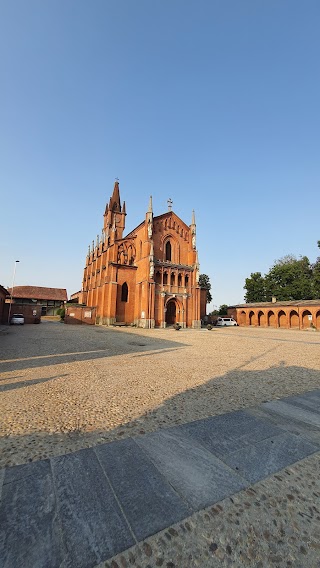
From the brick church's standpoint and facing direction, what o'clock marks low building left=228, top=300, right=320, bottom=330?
The low building is roughly at 10 o'clock from the brick church.

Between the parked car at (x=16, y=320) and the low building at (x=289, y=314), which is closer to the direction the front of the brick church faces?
the low building

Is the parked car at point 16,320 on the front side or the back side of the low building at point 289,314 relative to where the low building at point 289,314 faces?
on the front side

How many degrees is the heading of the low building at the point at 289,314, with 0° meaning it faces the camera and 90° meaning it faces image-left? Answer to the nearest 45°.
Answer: approximately 45°

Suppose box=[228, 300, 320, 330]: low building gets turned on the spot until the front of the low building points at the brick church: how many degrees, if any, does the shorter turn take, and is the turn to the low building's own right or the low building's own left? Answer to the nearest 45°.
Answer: approximately 90° to the low building's own right

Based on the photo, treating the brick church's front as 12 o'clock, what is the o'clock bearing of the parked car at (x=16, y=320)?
The parked car is roughly at 4 o'clock from the brick church.

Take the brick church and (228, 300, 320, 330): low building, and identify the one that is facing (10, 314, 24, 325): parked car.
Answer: the low building
